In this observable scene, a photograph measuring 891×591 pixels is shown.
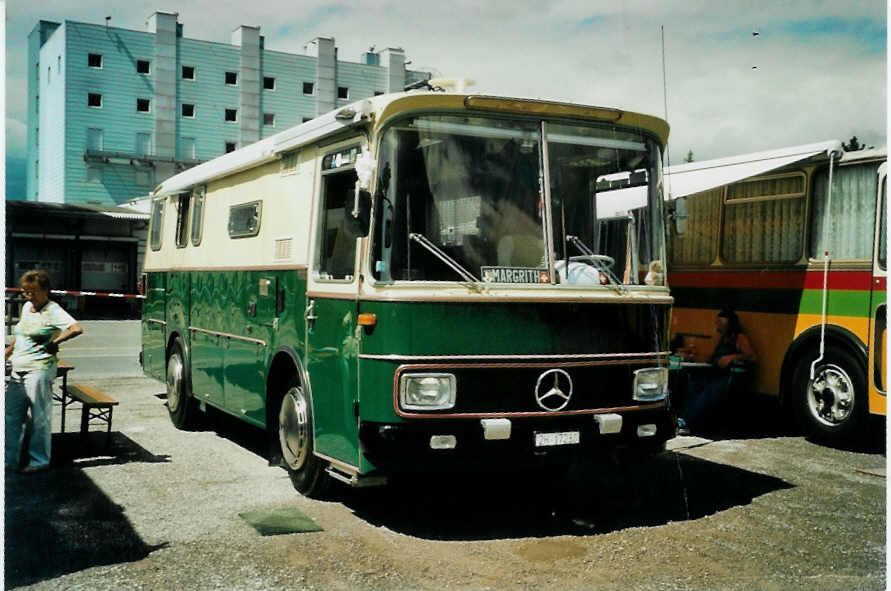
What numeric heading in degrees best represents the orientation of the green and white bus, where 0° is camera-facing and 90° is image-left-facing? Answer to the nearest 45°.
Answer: approximately 315°

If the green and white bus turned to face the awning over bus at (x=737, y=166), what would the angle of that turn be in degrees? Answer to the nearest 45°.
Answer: approximately 90° to its left

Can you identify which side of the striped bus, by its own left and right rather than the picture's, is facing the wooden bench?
right

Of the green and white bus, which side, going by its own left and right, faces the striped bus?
left

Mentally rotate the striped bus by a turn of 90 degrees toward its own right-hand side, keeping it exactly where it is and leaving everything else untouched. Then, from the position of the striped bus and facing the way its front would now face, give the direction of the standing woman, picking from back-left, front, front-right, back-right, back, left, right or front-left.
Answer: front

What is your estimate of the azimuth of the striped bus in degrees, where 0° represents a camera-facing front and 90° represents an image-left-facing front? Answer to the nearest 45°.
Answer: approximately 315°

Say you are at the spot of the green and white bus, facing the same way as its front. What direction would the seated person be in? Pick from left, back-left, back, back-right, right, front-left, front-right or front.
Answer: left
